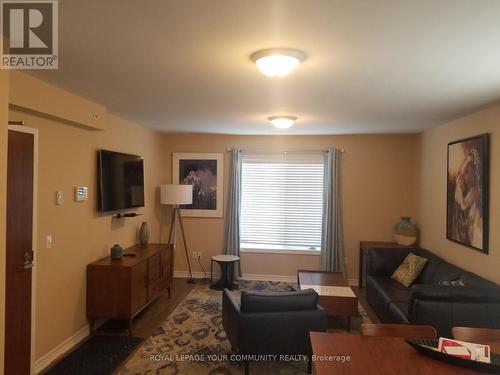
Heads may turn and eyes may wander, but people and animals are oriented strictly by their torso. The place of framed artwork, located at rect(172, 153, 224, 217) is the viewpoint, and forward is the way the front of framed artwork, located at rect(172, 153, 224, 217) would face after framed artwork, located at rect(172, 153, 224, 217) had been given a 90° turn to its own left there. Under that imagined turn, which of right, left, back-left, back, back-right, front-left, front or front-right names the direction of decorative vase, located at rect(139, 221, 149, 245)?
back-right

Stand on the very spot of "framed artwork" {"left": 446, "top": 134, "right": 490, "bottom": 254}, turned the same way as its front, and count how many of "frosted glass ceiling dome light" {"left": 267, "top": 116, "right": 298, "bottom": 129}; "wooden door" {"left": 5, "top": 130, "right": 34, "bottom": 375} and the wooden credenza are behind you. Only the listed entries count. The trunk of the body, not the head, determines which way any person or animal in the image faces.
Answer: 0

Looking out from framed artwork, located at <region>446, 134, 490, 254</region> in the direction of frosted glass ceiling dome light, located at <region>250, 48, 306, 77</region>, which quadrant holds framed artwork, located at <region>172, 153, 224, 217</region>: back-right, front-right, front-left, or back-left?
front-right

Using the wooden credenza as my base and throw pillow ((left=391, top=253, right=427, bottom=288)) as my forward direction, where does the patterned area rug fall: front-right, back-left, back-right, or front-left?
front-right

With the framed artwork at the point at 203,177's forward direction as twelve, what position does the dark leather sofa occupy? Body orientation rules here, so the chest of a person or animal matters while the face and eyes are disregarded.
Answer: The dark leather sofa is roughly at 11 o'clock from the framed artwork.

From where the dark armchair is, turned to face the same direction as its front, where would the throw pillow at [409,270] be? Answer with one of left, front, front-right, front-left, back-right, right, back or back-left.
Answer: front-right

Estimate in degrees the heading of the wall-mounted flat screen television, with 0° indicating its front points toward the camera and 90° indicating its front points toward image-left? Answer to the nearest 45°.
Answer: approximately 315°

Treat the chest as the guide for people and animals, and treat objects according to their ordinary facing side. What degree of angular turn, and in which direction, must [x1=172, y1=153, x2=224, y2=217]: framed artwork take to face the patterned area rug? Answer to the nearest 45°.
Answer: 0° — it already faces it

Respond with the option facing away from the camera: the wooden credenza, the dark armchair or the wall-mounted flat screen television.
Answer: the dark armchair

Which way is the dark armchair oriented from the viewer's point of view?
away from the camera

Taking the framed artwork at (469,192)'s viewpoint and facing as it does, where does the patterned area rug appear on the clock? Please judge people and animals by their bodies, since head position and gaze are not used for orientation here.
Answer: The patterned area rug is roughly at 12 o'clock from the framed artwork.

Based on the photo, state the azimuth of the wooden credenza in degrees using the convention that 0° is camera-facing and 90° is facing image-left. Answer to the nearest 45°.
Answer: approximately 270°

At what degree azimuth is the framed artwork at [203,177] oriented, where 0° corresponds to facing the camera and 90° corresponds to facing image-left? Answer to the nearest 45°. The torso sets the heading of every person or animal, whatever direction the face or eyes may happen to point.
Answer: approximately 0°

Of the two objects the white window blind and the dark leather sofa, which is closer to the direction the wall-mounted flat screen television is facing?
the dark leather sofa

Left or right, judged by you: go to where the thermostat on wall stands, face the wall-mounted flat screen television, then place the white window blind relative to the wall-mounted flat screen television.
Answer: right

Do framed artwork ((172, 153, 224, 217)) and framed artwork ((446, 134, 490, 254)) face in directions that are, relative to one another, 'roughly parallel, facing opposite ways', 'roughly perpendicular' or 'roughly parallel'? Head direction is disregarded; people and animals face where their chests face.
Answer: roughly perpendicular

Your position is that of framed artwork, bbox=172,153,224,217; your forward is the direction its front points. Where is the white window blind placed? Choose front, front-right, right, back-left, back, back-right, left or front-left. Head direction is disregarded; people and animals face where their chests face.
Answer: left
